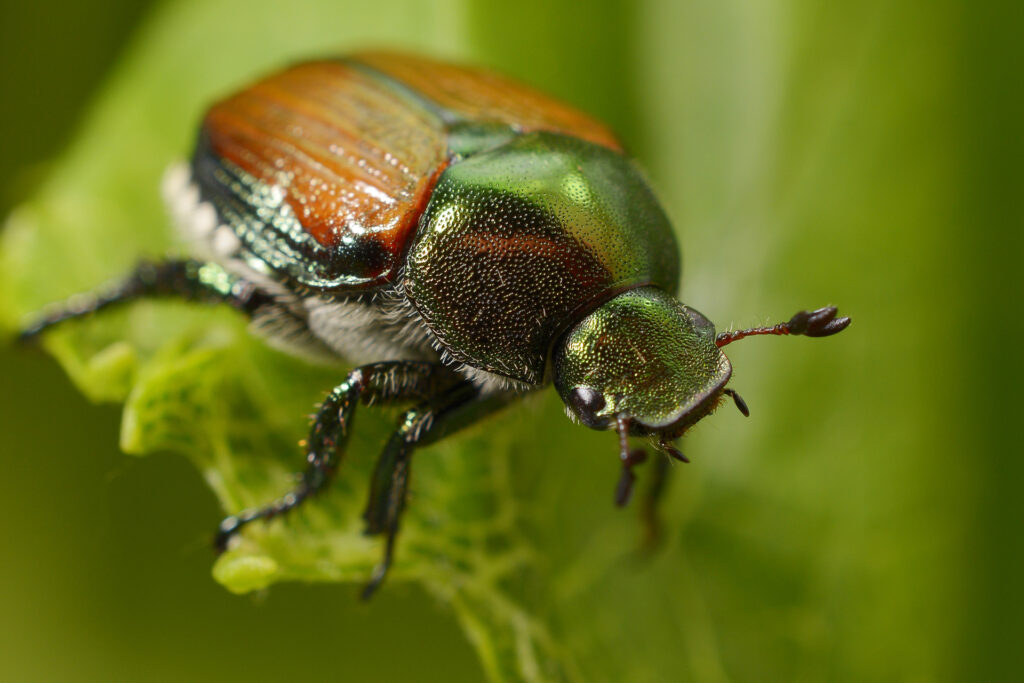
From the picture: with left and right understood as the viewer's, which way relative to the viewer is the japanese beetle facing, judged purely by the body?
facing the viewer and to the right of the viewer
